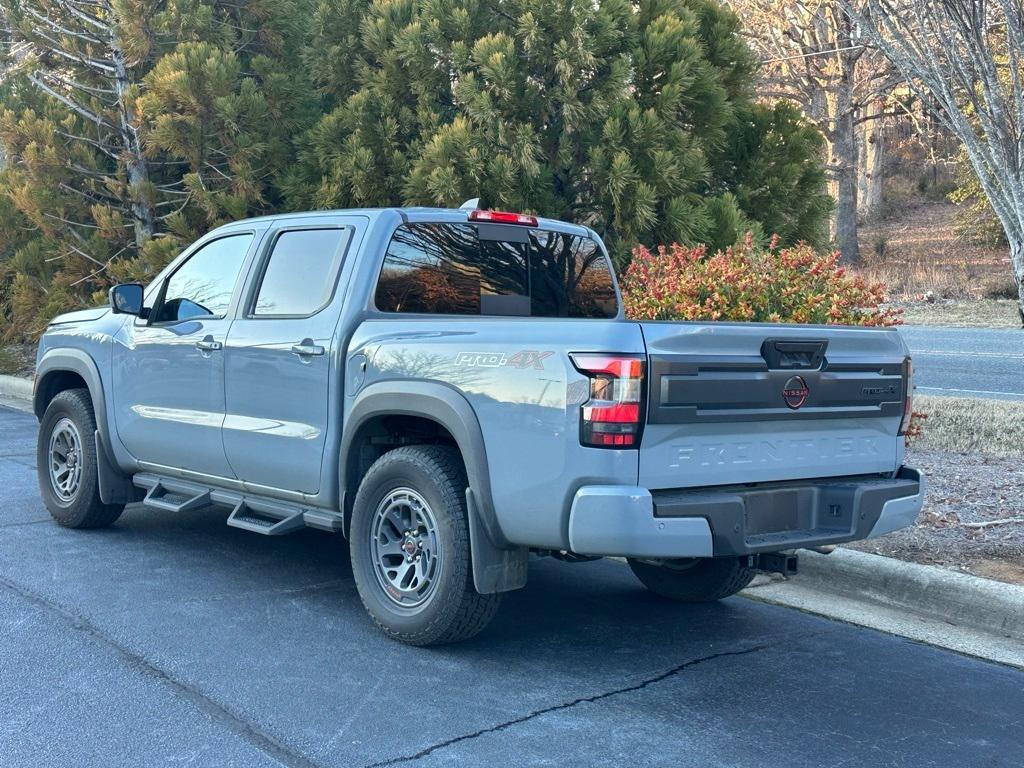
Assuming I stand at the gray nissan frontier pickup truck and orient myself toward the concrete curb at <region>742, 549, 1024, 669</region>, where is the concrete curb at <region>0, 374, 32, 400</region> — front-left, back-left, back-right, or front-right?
back-left

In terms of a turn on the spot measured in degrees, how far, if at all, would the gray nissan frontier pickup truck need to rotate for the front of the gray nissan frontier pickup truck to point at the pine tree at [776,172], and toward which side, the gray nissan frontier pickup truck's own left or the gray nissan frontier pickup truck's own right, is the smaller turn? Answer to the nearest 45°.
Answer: approximately 90° to the gray nissan frontier pickup truck's own right

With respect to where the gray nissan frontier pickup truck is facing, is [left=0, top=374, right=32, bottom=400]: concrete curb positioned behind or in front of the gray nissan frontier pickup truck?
in front

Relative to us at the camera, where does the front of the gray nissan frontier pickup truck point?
facing away from the viewer and to the left of the viewer

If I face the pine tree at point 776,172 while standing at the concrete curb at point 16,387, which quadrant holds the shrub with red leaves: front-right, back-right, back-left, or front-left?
front-right

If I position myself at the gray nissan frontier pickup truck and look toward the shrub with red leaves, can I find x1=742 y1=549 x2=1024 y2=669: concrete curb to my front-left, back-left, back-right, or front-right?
front-right

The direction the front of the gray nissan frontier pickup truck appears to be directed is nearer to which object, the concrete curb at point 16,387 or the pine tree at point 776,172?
the concrete curb

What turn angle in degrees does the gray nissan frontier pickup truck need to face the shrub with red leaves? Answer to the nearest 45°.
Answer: approximately 90° to its right

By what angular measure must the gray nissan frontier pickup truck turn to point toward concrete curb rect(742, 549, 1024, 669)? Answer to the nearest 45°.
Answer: approximately 135° to its right

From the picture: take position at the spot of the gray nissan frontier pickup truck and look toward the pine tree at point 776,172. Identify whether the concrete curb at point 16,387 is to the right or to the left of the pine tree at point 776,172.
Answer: left

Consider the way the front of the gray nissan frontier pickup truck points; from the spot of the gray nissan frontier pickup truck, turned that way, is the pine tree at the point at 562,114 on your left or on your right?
on your right
